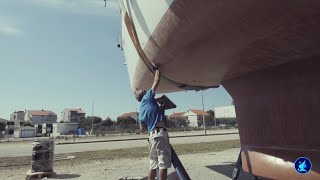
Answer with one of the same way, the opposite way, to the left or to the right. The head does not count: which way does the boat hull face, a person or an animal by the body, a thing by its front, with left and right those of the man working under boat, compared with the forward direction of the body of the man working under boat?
the opposite way

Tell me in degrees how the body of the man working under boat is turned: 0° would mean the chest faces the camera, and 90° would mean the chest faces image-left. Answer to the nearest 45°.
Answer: approximately 225°

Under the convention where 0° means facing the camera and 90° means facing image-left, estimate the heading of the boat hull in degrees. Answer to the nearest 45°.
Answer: approximately 135°
